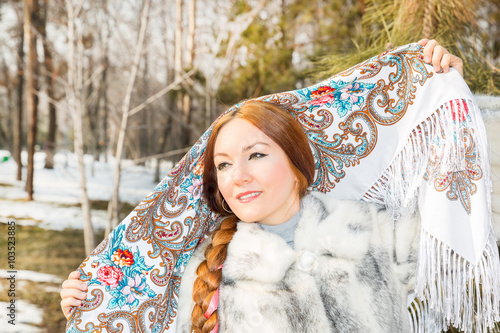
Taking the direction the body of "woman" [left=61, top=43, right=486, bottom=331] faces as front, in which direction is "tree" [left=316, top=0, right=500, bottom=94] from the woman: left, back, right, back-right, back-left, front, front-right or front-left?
back-left

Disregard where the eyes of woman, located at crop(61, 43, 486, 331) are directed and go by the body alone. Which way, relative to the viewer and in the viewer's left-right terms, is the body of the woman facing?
facing the viewer
